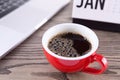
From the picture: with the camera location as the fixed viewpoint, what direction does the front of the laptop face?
facing the viewer and to the right of the viewer
